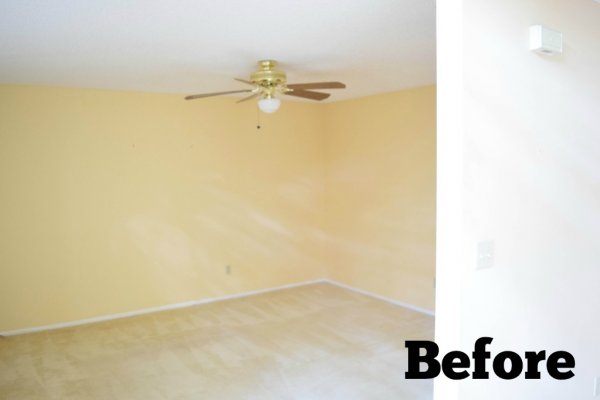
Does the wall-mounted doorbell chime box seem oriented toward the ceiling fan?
no
